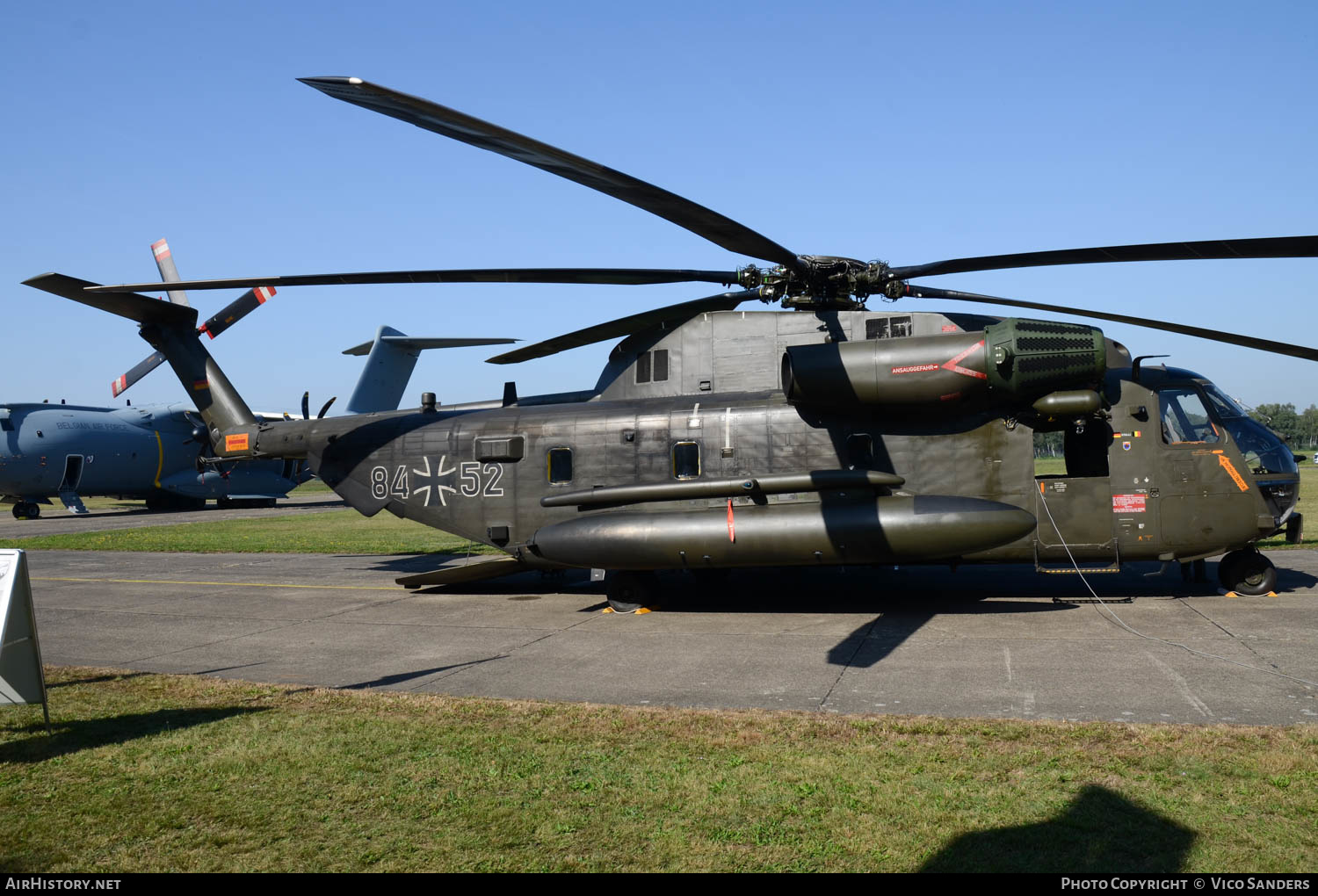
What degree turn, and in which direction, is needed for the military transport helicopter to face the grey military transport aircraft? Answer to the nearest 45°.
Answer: approximately 135° to its left

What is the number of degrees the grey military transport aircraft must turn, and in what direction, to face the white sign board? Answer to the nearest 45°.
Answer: approximately 45° to its left

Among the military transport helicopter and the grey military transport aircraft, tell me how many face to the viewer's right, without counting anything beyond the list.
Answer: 1

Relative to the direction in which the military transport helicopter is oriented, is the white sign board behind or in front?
behind

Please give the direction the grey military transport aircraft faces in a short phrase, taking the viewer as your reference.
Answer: facing the viewer and to the left of the viewer

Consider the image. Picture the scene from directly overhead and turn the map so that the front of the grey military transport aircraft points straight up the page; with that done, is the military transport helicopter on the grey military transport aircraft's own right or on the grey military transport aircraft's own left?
on the grey military transport aircraft's own left

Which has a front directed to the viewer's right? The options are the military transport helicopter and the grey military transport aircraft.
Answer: the military transport helicopter

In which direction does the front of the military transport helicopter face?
to the viewer's right
